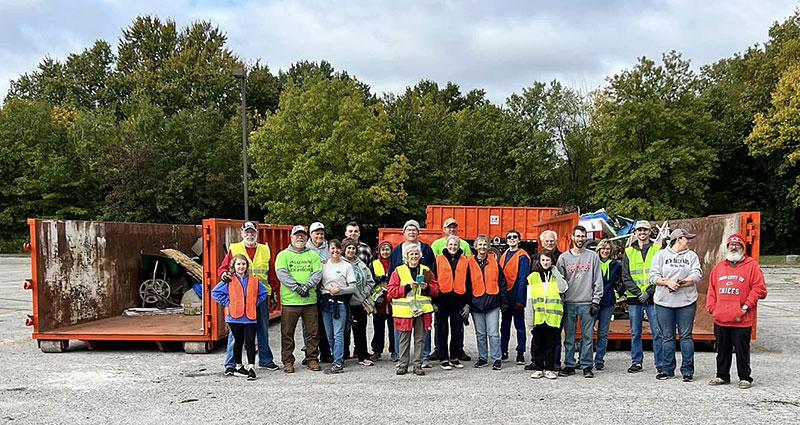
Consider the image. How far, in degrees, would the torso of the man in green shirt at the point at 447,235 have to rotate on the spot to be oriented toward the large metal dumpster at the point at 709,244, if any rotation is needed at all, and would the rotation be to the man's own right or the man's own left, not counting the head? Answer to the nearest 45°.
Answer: approximately 135° to the man's own left

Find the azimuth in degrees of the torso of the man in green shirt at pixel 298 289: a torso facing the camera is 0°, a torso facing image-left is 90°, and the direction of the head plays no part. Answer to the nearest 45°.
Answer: approximately 0°

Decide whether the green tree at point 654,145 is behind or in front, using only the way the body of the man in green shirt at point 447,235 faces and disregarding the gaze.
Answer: behind
